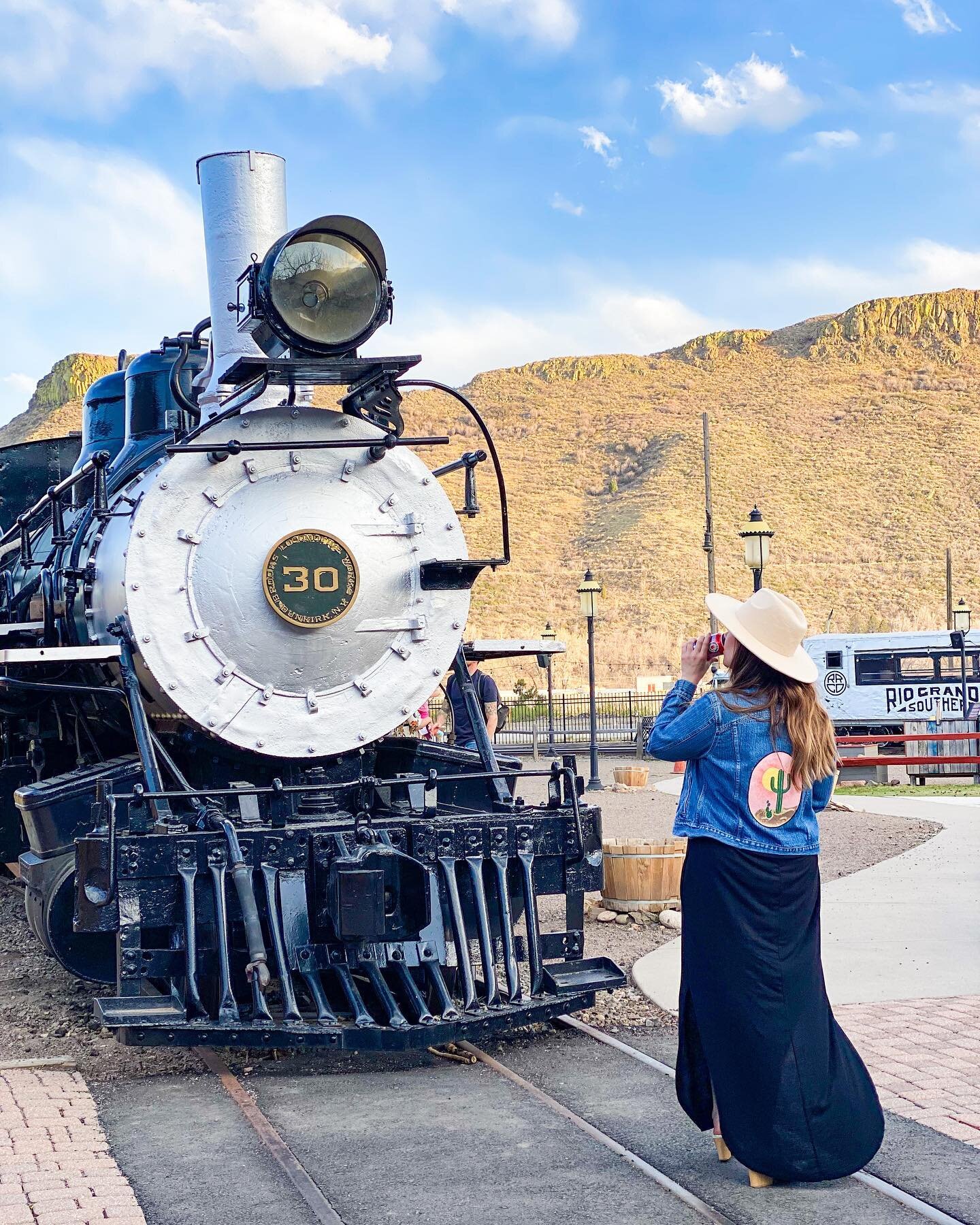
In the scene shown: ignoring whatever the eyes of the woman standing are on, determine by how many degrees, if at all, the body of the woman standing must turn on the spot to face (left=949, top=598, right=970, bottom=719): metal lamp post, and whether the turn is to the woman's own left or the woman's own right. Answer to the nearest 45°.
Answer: approximately 45° to the woman's own right

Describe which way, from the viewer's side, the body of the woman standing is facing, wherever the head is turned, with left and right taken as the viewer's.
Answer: facing away from the viewer and to the left of the viewer

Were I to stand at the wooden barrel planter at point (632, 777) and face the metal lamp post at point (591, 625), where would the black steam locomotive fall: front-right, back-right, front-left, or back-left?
front-left

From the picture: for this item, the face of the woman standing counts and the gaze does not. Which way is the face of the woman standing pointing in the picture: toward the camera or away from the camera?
away from the camera

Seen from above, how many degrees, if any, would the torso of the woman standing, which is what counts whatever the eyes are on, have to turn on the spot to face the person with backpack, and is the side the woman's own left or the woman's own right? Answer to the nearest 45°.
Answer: approximately 45° to the woman's own right

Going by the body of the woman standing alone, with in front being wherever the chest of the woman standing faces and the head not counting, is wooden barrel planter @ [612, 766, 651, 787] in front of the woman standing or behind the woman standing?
in front

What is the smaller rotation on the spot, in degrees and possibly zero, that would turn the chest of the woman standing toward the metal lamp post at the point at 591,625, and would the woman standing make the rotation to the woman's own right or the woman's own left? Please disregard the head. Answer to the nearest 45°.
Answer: approximately 45° to the woman's own right
